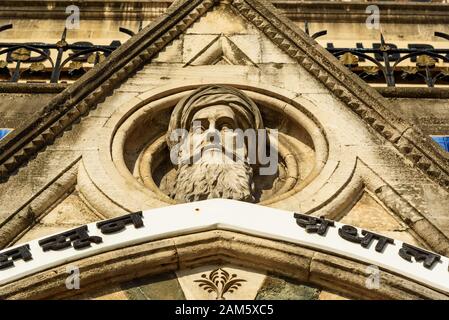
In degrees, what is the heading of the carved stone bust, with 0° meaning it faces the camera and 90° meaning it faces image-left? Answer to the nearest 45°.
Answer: approximately 0°
